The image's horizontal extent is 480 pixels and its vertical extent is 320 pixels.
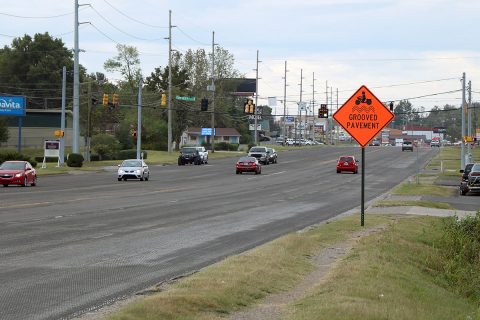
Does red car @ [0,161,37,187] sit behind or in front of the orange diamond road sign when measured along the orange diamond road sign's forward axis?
behind

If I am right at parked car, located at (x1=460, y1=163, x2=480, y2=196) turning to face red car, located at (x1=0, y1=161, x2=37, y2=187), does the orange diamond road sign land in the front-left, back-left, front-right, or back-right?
front-left

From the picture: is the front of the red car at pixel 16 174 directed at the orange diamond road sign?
no

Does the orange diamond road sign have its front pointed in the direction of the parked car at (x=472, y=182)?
no

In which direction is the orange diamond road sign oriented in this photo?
toward the camera
